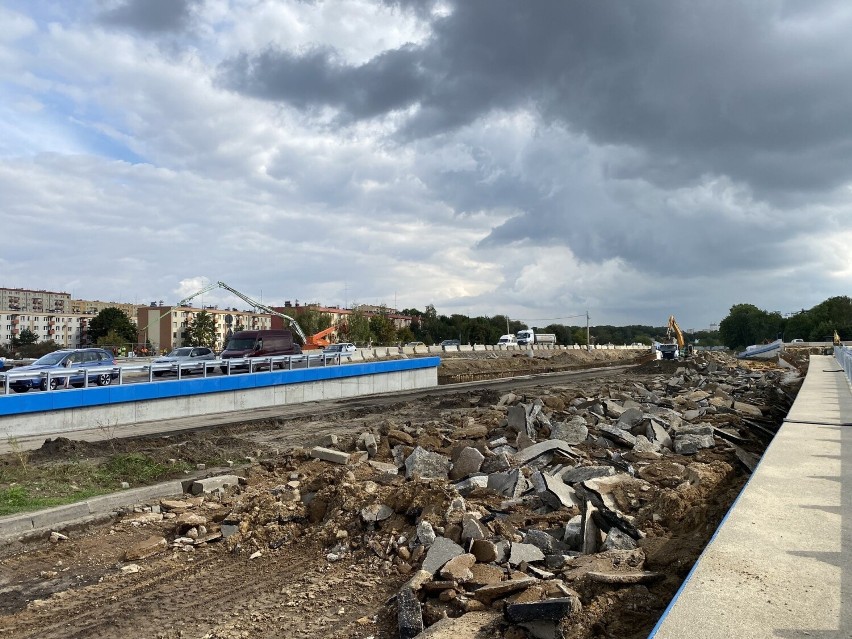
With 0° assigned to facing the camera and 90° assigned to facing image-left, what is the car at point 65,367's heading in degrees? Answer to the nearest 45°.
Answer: approximately 45°

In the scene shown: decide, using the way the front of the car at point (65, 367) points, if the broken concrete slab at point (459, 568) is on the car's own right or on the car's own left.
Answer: on the car's own left

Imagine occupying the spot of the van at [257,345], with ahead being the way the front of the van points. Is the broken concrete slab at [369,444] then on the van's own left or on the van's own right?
on the van's own left

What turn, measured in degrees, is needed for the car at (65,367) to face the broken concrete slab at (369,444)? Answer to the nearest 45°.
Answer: approximately 90° to its left

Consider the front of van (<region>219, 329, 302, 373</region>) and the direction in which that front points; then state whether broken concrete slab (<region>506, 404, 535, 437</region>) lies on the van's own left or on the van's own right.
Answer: on the van's own left

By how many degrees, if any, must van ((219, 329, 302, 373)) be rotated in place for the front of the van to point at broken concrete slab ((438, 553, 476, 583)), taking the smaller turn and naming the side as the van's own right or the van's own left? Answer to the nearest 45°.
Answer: approximately 45° to the van's own left

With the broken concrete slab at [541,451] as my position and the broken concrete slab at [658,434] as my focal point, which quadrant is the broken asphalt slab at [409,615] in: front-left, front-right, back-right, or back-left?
back-right

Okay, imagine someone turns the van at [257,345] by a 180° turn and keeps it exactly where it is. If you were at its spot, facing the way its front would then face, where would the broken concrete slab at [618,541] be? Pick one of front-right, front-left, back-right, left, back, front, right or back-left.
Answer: back-right

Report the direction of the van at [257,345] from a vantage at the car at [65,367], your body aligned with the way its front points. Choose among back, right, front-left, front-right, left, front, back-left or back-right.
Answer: back

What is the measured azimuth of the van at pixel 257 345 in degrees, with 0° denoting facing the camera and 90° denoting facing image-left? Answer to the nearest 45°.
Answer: approximately 45°

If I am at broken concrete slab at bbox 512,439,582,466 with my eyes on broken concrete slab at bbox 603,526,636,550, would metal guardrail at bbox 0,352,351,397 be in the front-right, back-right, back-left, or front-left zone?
back-right

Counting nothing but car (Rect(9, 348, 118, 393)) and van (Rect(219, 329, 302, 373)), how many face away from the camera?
0

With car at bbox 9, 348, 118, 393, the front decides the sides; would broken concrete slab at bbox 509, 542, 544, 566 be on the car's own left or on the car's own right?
on the car's own left
